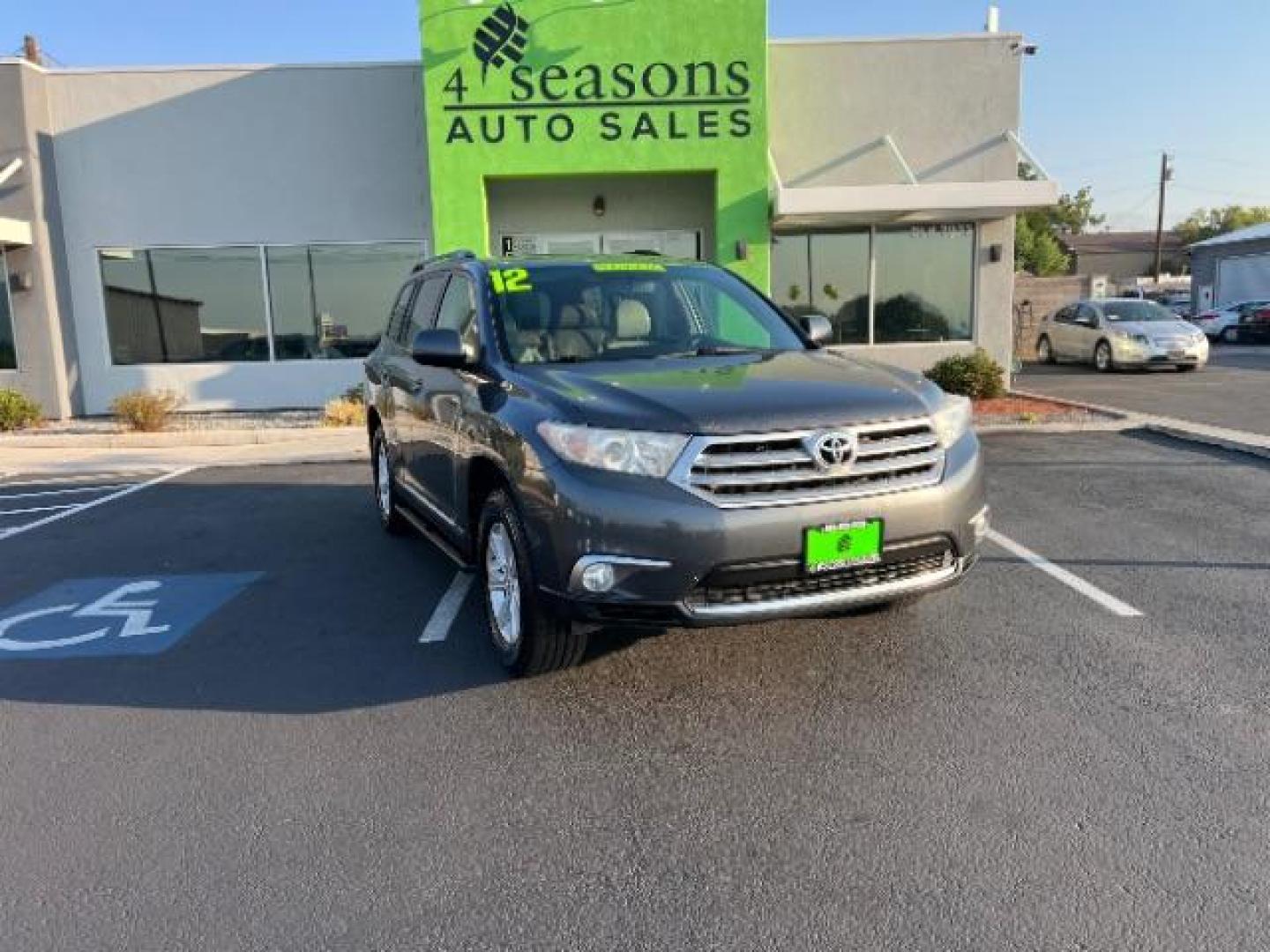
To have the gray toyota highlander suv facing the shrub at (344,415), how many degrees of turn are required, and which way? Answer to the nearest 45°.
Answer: approximately 180°

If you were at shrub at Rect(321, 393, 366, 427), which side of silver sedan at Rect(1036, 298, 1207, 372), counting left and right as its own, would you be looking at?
right

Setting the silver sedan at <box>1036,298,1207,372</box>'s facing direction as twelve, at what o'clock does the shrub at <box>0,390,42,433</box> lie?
The shrub is roughly at 3 o'clock from the silver sedan.

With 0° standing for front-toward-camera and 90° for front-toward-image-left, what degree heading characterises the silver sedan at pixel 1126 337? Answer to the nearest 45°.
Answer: approximately 315°

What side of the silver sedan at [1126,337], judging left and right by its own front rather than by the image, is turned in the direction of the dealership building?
right

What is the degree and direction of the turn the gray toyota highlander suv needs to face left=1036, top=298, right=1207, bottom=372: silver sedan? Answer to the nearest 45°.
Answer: approximately 90° to its left

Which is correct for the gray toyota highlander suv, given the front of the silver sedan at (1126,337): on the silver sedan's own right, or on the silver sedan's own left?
on the silver sedan's own right

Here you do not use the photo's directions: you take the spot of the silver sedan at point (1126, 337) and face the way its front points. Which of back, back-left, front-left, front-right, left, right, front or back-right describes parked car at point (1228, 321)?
back-left
